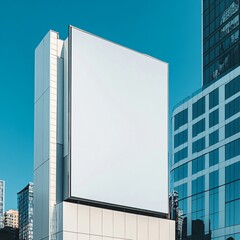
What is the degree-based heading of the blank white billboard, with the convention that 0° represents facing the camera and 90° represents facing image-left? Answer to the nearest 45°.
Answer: approximately 315°
